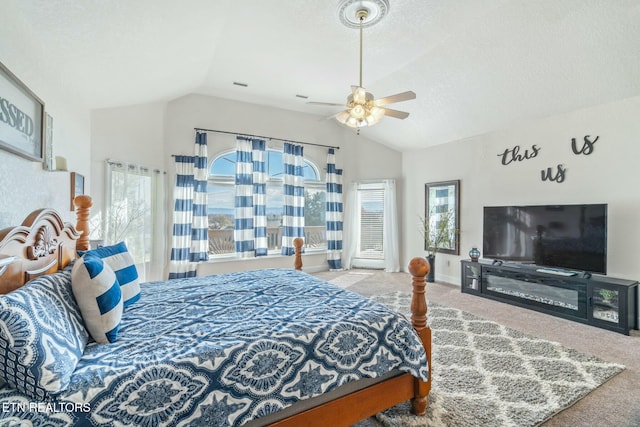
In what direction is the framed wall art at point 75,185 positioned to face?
to the viewer's right

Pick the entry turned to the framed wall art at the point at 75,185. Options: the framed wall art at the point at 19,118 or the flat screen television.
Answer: the flat screen television

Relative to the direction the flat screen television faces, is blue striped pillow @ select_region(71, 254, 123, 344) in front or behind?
in front

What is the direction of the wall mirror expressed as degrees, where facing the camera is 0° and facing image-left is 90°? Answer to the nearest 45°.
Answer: approximately 45°

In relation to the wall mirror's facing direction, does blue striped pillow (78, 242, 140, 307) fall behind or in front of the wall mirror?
in front

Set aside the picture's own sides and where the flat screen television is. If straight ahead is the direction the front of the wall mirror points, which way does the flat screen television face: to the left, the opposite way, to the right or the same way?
the same way

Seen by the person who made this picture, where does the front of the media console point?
facing the viewer and to the left of the viewer

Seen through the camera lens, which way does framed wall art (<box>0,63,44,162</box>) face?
facing the viewer and to the right of the viewer

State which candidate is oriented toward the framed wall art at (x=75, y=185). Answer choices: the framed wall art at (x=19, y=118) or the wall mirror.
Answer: the wall mirror

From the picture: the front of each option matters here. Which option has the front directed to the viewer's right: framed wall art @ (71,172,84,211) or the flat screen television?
the framed wall art

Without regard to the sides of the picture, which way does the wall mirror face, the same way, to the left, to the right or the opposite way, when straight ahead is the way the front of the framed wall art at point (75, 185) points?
the opposite way

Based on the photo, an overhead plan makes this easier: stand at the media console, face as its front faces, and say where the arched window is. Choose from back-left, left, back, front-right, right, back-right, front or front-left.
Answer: front-right

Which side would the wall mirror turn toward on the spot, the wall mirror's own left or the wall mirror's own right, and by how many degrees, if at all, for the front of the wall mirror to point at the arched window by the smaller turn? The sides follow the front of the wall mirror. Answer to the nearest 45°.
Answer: approximately 45° to the wall mirror's own right

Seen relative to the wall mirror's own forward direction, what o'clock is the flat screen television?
The flat screen television is roughly at 9 o'clock from the wall mirror.
